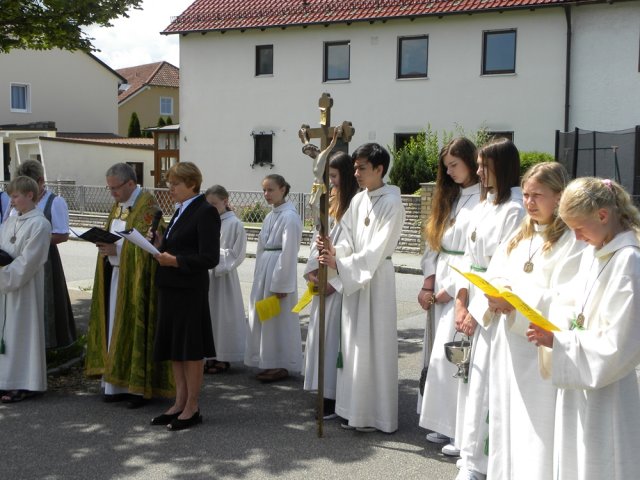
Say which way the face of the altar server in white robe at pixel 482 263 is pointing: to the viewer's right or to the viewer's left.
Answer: to the viewer's left

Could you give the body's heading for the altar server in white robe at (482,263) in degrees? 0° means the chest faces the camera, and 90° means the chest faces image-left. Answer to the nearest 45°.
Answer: approximately 45°

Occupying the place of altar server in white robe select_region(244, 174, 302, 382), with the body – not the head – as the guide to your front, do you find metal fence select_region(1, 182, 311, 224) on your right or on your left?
on your right

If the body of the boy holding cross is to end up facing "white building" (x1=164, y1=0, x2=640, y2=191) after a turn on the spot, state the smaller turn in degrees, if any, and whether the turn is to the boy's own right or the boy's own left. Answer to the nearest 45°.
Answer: approximately 135° to the boy's own right

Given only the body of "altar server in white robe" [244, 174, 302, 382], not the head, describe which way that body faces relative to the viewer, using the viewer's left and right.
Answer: facing the viewer and to the left of the viewer

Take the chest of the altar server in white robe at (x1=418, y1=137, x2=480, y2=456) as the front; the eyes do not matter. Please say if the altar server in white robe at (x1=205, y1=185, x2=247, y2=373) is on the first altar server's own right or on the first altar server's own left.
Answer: on the first altar server's own right

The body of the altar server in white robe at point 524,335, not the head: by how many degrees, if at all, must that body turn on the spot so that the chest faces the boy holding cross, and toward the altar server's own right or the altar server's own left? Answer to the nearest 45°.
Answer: approximately 90° to the altar server's own right

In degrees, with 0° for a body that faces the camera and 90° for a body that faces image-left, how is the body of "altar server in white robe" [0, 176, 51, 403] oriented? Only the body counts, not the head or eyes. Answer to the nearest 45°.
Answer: approximately 45°

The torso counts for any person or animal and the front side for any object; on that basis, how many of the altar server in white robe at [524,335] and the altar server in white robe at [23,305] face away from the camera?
0

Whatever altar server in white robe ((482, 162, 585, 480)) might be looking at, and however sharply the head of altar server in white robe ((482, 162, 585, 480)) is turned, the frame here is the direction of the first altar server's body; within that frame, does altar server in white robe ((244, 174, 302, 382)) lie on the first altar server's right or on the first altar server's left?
on the first altar server's right

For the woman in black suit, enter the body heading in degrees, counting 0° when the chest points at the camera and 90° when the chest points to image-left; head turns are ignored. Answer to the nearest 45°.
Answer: approximately 90°
